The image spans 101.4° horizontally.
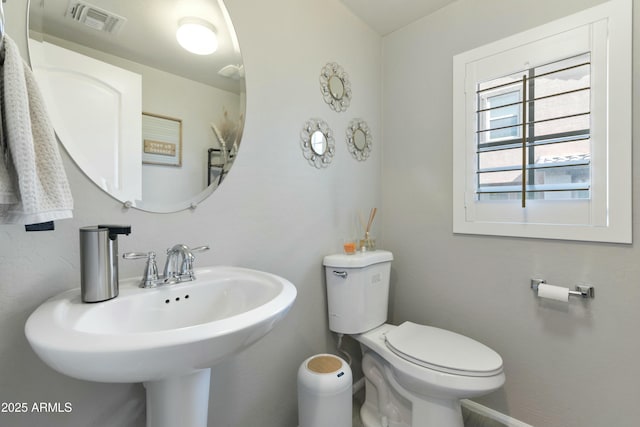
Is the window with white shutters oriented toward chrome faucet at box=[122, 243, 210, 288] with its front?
yes

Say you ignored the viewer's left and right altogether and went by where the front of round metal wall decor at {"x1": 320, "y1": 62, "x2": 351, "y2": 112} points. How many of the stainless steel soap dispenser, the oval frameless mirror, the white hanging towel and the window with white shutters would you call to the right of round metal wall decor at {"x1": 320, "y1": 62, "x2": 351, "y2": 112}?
3

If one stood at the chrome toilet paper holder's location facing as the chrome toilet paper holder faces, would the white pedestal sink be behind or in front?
in front

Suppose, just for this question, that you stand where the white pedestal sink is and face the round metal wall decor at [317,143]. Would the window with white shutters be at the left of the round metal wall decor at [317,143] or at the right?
right

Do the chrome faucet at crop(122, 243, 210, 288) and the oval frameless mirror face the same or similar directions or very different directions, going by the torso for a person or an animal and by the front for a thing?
same or similar directions

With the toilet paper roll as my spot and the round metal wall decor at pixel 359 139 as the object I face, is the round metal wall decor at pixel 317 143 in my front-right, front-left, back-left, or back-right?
front-left

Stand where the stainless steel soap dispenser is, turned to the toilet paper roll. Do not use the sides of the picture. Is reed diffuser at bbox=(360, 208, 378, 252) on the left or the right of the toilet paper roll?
left

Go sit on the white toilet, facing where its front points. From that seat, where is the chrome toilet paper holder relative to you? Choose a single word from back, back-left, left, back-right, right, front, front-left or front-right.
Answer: front-left

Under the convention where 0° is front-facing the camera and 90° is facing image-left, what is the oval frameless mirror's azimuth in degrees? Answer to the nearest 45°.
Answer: approximately 315°

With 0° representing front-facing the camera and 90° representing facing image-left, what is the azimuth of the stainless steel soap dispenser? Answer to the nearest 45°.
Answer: approximately 315°

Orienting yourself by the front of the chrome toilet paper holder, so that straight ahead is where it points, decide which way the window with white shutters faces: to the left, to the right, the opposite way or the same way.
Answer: the same way

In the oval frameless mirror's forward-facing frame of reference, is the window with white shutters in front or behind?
in front

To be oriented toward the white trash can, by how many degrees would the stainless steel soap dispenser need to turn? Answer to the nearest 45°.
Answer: approximately 45° to its left

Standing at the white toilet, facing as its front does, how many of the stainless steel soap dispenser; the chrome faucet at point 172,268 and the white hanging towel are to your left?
0
